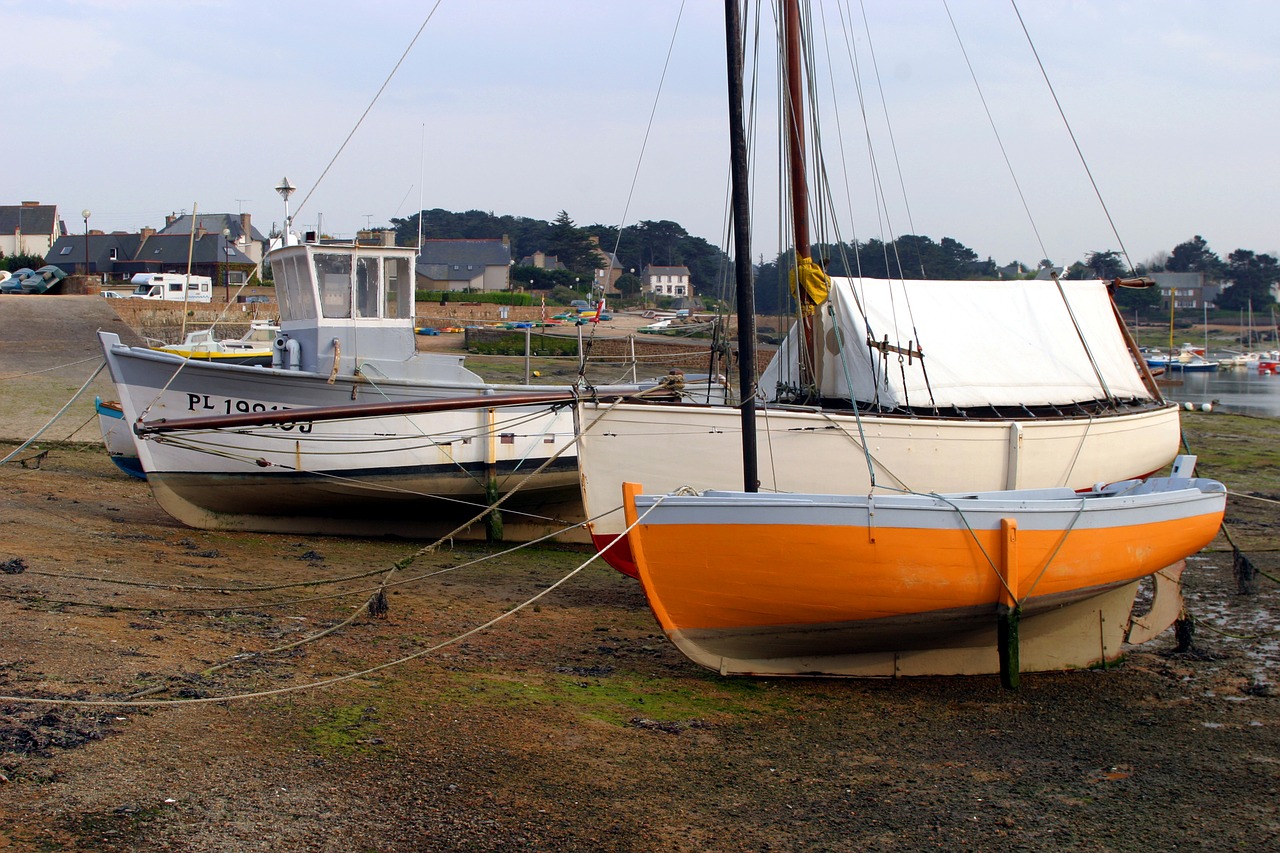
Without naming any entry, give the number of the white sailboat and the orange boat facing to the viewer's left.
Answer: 2

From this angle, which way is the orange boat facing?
to the viewer's left

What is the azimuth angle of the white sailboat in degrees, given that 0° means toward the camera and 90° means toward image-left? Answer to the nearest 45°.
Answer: approximately 90°

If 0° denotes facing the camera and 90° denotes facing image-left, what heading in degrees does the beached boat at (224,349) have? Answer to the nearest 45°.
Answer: approximately 90°

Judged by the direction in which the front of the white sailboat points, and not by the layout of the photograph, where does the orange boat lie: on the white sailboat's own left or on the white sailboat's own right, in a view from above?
on the white sailboat's own left

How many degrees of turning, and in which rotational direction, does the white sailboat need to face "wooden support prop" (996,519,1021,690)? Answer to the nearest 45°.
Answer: approximately 90° to its left

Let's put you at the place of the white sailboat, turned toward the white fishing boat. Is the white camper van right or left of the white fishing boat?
right
